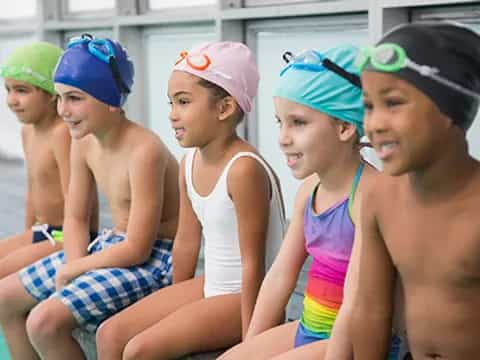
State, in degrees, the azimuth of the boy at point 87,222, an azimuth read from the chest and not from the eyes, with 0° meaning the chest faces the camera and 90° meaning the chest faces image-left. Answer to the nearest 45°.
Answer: approximately 45°

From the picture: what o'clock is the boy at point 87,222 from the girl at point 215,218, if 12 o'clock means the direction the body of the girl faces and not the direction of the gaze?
The boy is roughly at 3 o'clock from the girl.

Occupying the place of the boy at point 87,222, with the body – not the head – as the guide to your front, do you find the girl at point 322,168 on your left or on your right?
on your left

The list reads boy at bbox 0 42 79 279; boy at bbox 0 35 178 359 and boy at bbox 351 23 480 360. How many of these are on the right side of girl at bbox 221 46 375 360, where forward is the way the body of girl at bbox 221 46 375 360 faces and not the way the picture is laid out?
2

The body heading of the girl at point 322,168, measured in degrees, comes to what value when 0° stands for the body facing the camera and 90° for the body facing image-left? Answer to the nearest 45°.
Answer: approximately 45°

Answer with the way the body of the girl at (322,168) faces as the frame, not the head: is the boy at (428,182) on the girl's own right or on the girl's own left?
on the girl's own left

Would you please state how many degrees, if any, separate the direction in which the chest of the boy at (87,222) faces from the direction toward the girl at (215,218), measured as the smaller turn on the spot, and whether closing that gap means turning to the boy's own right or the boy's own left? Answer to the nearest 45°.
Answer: approximately 90° to the boy's own left

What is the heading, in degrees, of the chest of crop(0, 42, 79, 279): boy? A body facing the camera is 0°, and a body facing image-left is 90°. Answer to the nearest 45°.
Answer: approximately 45°

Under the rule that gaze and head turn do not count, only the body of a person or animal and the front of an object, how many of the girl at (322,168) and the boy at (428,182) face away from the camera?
0

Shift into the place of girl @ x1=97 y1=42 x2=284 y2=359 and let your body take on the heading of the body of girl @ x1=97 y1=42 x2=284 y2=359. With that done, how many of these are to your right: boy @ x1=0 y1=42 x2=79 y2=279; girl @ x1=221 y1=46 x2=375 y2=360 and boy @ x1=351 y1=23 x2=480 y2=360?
1

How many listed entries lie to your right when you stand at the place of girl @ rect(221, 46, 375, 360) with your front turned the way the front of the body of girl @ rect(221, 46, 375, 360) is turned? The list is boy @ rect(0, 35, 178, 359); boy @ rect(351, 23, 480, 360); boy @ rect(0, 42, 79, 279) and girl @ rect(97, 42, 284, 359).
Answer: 3

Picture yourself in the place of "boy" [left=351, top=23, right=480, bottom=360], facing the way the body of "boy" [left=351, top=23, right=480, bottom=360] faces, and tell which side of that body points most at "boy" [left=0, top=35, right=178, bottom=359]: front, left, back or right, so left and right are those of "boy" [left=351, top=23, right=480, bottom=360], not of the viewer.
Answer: right

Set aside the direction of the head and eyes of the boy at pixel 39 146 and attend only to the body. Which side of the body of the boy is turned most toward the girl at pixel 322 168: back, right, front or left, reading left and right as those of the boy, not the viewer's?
left
